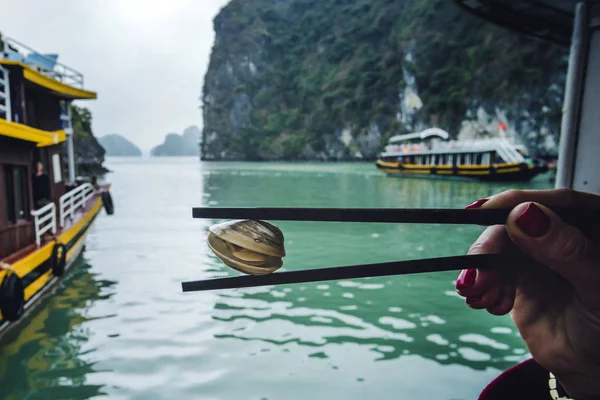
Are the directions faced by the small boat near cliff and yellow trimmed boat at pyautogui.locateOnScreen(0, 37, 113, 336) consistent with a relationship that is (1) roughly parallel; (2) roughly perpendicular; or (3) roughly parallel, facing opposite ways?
roughly perpendicular

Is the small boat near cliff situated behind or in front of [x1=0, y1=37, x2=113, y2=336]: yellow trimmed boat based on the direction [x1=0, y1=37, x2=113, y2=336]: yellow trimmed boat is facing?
in front

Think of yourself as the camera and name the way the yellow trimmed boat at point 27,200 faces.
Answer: facing away from the viewer and to the right of the viewer

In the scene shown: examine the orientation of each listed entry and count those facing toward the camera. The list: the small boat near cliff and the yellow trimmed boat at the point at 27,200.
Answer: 0
